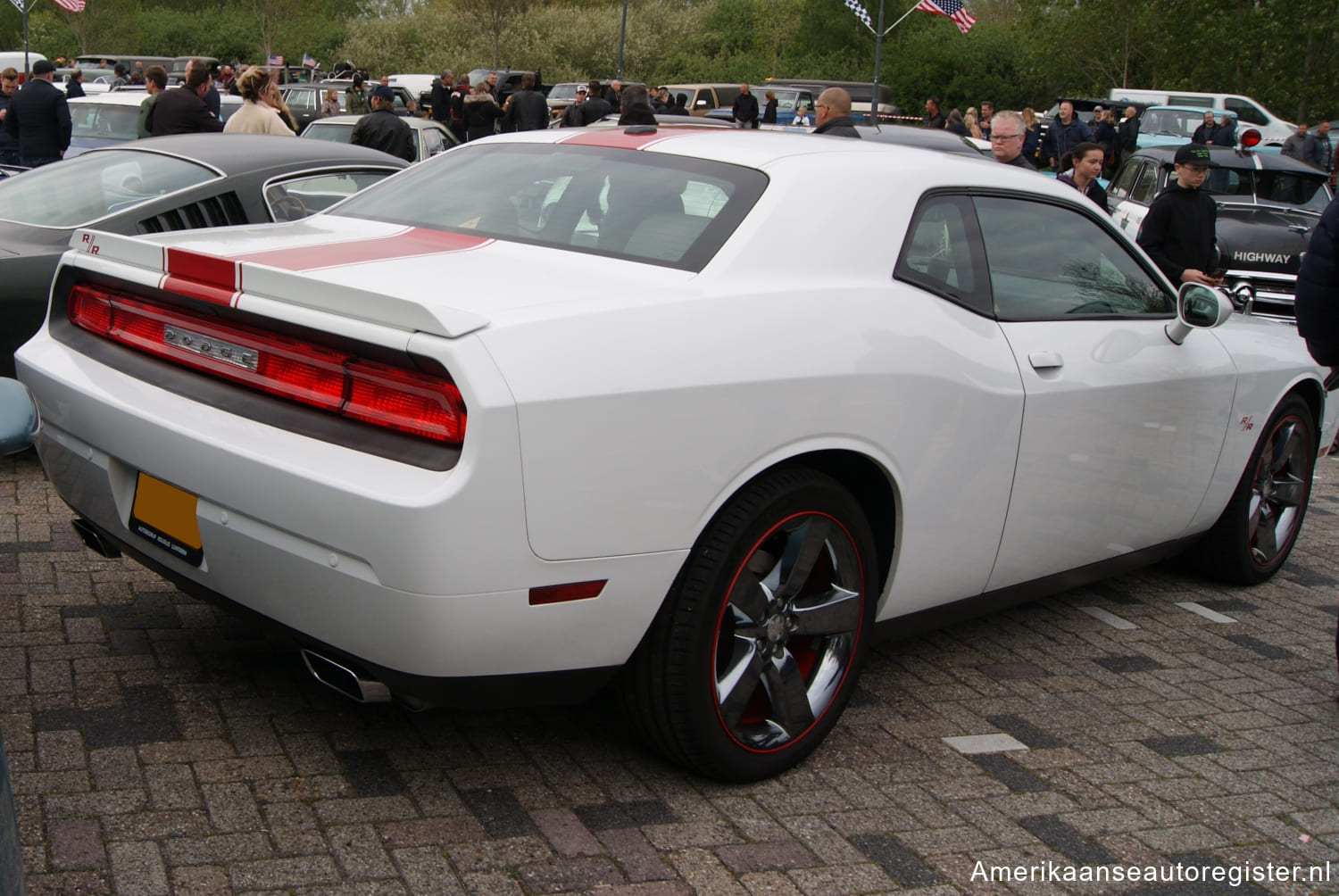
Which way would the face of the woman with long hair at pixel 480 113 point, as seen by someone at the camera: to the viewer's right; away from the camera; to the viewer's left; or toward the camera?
away from the camera

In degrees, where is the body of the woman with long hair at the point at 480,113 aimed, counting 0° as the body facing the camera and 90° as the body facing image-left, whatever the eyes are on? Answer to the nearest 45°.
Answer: approximately 180°

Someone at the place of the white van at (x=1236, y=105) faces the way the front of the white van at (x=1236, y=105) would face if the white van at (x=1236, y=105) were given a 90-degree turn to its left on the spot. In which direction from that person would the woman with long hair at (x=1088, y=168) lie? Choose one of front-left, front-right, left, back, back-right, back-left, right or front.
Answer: back

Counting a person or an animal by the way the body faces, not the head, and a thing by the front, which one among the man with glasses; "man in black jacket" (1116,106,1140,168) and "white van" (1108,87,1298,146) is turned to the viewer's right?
the white van

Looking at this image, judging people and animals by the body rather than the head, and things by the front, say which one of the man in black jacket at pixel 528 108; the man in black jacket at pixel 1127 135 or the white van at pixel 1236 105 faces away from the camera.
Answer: the man in black jacket at pixel 528 108

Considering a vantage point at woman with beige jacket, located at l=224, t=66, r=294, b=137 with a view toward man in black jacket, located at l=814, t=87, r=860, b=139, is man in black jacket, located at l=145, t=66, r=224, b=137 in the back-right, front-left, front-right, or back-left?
back-left

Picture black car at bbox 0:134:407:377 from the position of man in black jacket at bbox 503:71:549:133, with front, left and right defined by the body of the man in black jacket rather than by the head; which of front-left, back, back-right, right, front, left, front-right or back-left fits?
back
